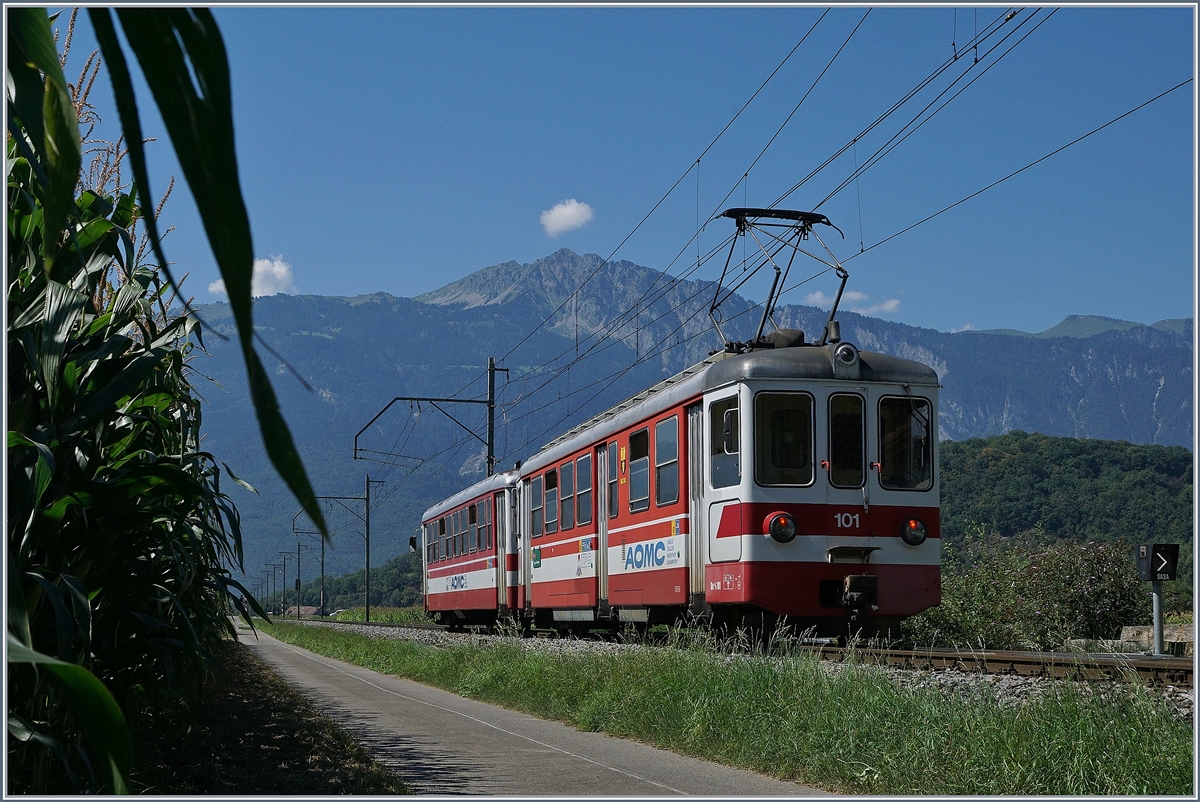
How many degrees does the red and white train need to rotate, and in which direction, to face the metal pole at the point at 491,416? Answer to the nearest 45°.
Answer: approximately 135° to its left

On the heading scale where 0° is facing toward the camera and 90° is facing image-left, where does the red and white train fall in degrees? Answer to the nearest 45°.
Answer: approximately 315°

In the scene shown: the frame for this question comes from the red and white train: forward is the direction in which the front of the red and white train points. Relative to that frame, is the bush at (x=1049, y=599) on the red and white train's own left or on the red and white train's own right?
on the red and white train's own left

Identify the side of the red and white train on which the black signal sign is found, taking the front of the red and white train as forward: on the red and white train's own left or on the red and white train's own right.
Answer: on the red and white train's own left

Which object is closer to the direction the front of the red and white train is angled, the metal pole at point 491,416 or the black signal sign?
the black signal sign

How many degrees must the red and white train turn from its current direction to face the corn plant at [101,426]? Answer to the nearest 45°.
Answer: approximately 45° to its right
